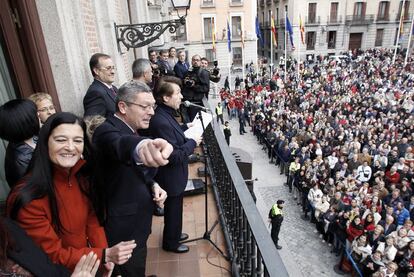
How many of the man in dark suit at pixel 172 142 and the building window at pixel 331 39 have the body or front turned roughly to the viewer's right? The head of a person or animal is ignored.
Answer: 1

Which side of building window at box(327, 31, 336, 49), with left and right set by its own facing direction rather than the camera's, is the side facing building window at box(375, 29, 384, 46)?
left

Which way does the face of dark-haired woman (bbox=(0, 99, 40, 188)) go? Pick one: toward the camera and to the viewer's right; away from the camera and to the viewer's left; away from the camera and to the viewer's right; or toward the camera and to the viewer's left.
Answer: away from the camera and to the viewer's right

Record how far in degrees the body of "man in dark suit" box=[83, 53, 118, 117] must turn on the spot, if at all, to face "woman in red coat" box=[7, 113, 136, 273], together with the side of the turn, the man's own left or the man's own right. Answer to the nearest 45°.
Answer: approximately 45° to the man's own right

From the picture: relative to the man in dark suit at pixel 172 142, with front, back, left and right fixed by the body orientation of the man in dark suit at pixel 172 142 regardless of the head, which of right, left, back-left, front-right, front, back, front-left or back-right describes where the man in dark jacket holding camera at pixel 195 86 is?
left

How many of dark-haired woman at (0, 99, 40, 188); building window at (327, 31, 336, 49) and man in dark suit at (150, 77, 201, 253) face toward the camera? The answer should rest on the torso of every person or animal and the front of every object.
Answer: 1

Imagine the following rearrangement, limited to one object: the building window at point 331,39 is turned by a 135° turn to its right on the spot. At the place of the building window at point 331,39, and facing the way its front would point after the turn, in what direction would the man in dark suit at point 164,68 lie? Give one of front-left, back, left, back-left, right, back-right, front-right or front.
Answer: back-left

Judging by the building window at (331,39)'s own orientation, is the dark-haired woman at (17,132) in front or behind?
in front

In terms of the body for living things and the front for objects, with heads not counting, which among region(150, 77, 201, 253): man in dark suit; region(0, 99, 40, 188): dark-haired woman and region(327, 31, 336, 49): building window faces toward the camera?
the building window

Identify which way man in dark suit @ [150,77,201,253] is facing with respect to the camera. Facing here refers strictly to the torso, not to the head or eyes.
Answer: to the viewer's right

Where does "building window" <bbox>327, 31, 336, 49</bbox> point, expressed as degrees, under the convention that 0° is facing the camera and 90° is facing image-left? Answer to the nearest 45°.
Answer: approximately 0°

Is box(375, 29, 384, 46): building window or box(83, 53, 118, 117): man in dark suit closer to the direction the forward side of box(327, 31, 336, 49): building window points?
the man in dark suit

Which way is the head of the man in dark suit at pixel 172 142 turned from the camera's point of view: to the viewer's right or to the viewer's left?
to the viewer's right
